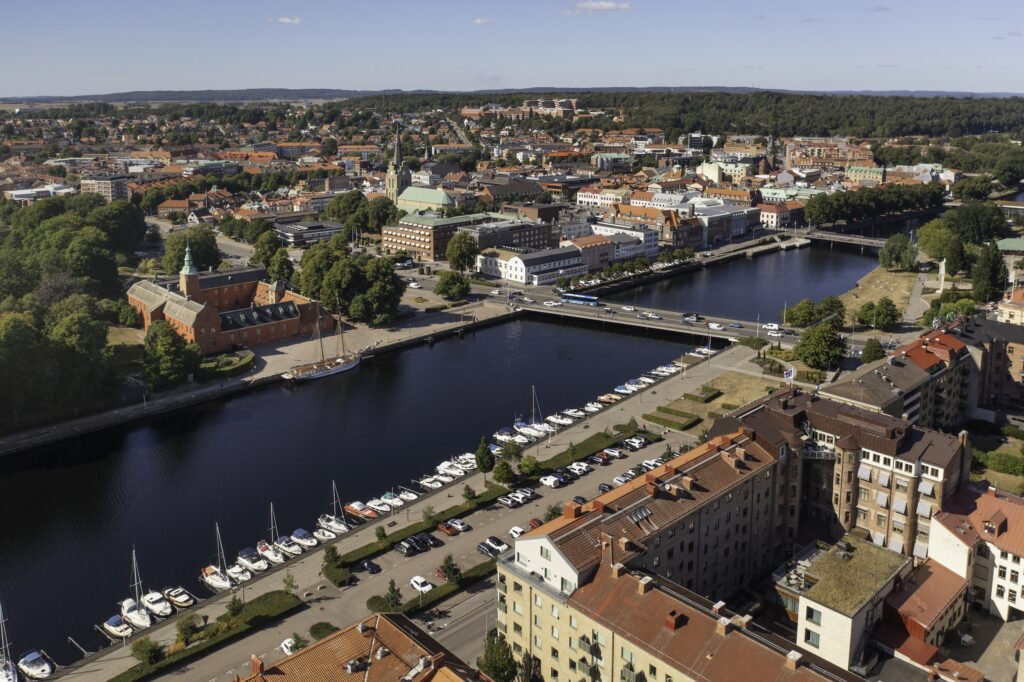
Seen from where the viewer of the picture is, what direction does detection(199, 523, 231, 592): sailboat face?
facing the viewer and to the right of the viewer

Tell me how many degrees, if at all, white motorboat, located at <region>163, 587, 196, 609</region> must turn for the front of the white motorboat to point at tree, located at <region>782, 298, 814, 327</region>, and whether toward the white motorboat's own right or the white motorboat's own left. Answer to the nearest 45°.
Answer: approximately 90° to the white motorboat's own left

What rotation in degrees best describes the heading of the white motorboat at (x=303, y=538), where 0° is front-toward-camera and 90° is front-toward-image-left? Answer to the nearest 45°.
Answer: approximately 315°

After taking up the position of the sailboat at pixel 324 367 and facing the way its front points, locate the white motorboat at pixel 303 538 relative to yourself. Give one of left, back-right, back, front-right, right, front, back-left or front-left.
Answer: back-right

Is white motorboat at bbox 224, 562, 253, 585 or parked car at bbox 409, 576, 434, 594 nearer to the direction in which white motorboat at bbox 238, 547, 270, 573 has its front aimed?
the parked car

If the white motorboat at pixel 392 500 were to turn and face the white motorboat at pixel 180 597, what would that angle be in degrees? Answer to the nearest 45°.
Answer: approximately 90° to its right

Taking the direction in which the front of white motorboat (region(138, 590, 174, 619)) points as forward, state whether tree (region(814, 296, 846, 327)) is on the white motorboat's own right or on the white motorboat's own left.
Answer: on the white motorboat's own left

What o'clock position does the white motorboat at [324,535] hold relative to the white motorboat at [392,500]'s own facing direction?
the white motorboat at [324,535] is roughly at 3 o'clock from the white motorboat at [392,500].

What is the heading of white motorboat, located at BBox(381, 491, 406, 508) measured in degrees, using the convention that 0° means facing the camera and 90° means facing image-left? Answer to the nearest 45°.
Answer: approximately 315°

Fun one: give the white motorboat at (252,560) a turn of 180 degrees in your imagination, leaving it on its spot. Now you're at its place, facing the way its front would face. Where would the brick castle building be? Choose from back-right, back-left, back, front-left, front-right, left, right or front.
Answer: front-right
